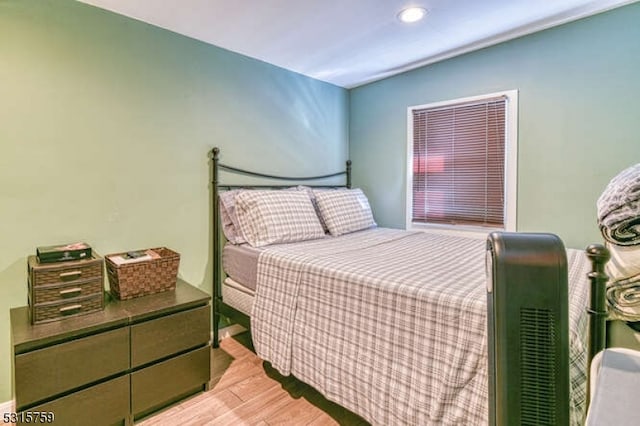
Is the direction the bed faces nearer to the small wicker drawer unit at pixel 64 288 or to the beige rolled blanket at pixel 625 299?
the beige rolled blanket

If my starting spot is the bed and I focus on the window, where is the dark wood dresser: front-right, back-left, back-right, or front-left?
back-left

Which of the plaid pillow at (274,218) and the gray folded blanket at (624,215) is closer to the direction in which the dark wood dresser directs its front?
the gray folded blanket

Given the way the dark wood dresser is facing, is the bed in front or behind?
in front

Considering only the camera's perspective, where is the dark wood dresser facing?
facing the viewer and to the right of the viewer

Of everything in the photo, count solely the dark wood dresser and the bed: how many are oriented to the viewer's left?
0

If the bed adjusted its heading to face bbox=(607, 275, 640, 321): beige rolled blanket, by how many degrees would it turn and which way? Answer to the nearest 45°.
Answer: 0° — it already faces it

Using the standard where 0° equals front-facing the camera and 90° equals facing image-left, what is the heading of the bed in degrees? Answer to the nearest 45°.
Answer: approximately 315°

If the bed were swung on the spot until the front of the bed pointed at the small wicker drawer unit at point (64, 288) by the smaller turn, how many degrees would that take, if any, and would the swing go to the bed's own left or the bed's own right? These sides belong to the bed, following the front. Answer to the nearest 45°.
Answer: approximately 135° to the bed's own right

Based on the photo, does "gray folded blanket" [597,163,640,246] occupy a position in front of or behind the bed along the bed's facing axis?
in front
